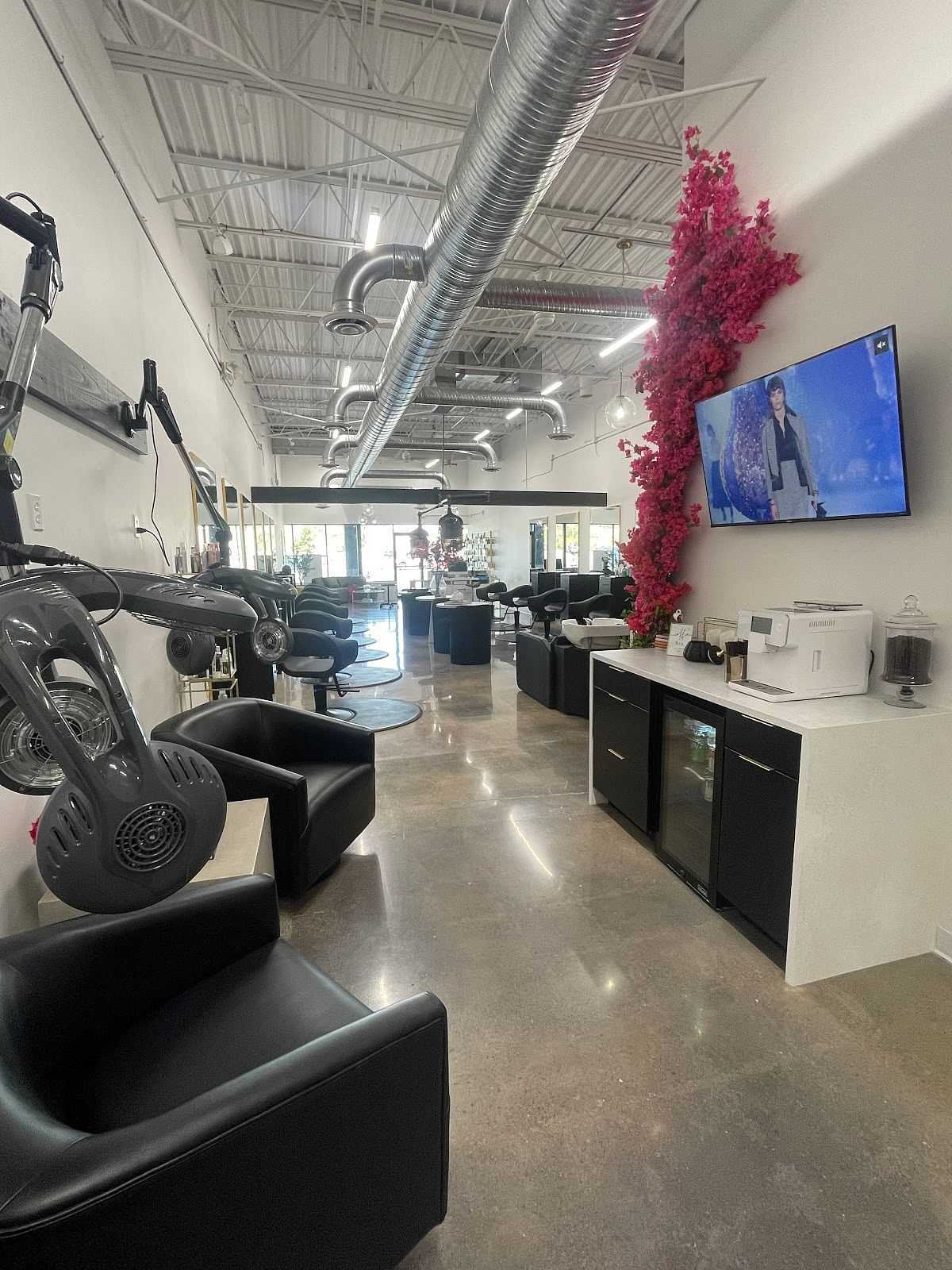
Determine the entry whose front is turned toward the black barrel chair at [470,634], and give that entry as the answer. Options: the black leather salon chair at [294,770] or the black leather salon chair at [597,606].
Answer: the black leather salon chair at [597,606]

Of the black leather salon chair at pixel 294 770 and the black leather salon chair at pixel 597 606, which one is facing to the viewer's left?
the black leather salon chair at pixel 597 606

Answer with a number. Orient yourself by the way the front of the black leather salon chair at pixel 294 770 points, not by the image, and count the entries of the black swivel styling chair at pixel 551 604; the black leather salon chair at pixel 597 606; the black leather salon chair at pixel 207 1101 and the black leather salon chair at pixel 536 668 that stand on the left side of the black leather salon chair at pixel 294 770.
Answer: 3

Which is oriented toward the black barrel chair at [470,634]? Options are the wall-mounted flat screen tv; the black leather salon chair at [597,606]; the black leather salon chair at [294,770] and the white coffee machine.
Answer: the black leather salon chair at [597,606]

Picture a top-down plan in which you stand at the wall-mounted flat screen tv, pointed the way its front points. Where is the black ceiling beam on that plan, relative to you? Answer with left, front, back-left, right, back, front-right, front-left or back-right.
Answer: right

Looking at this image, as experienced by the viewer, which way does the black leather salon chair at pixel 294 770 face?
facing the viewer and to the right of the viewer

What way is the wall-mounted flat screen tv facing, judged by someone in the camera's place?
facing the viewer and to the left of the viewer

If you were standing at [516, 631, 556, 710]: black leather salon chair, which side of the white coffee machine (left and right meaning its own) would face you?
right

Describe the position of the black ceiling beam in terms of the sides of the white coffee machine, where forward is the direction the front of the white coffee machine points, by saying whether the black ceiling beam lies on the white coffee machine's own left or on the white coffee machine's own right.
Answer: on the white coffee machine's own right

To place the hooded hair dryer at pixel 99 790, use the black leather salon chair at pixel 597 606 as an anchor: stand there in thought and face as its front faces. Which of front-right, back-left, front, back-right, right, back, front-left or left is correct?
left

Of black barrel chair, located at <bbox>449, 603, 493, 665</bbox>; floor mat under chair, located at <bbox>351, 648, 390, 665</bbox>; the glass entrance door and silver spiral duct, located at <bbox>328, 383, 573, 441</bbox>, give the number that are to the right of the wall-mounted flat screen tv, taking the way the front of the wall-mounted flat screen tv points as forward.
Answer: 4

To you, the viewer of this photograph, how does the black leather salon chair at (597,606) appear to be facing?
facing to the left of the viewer
